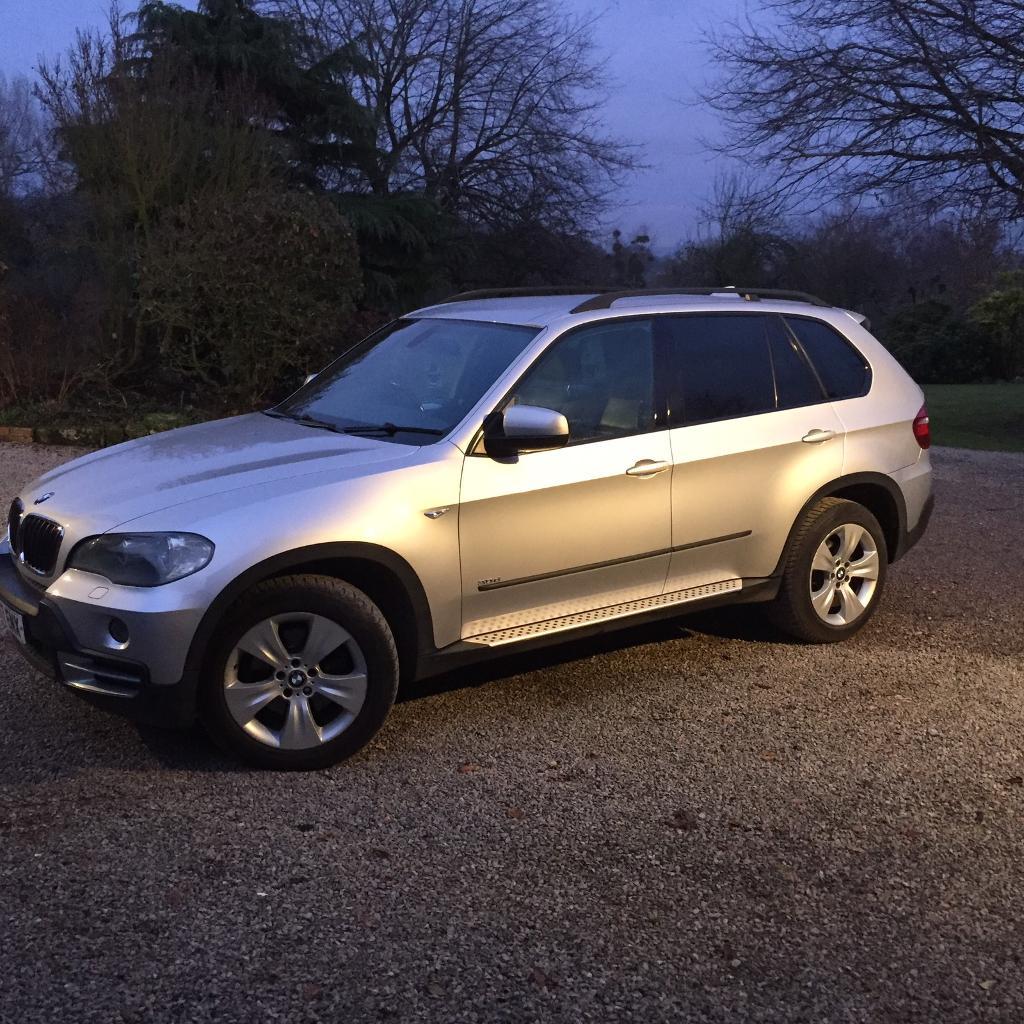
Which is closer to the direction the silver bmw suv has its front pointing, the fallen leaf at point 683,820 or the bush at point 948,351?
the fallen leaf

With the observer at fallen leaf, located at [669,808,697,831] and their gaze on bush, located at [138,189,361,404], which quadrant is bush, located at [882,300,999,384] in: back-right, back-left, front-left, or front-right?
front-right

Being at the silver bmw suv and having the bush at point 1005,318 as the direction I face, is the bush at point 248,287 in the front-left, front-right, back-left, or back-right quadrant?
front-left

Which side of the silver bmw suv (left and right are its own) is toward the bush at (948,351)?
back

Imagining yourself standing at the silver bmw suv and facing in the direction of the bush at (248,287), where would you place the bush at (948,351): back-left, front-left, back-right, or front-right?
front-right

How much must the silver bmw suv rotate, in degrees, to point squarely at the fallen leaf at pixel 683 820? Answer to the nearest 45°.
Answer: approximately 90° to its left

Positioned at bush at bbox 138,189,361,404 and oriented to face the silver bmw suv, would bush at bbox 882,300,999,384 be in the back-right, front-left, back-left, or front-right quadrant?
back-left

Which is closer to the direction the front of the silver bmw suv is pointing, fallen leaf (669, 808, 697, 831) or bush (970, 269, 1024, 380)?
the fallen leaf

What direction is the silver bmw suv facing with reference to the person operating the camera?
facing the viewer and to the left of the viewer

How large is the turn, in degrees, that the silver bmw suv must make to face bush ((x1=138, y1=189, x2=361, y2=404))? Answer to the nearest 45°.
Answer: approximately 135° to its right

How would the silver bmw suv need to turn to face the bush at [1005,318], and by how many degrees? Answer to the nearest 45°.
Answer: approximately 180°
